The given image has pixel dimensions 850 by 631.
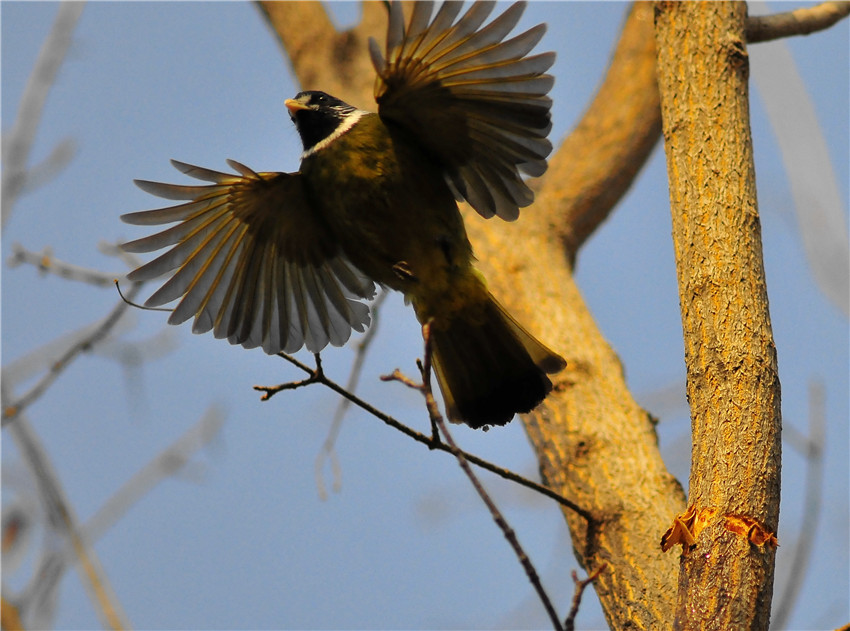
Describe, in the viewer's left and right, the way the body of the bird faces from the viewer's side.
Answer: facing the viewer and to the left of the viewer
